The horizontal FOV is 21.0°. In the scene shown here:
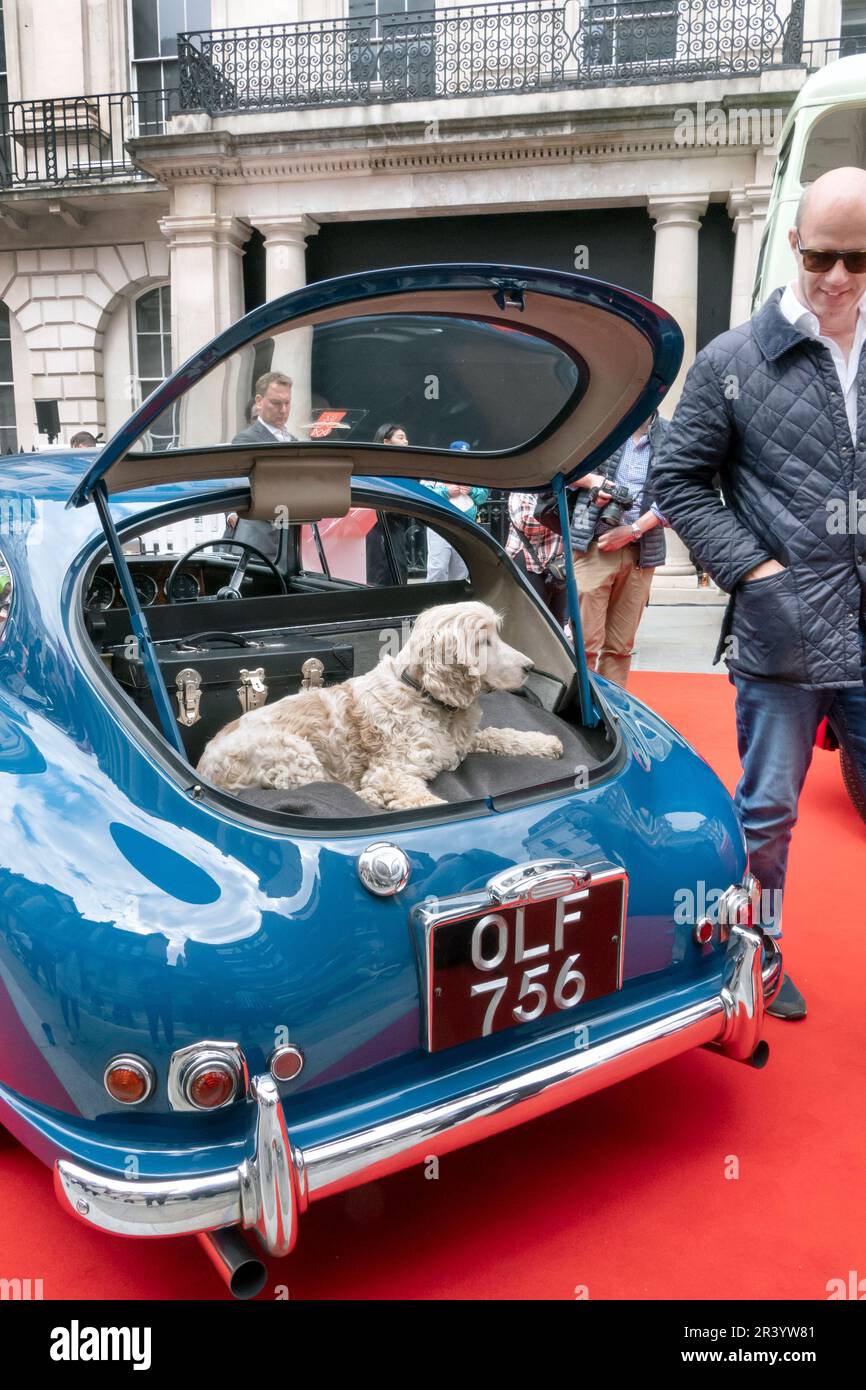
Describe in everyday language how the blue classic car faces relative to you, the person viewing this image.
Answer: facing away from the viewer and to the left of the viewer

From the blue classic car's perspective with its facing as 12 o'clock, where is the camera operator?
The camera operator is roughly at 2 o'clock from the blue classic car.

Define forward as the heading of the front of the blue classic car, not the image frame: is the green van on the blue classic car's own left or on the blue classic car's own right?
on the blue classic car's own right

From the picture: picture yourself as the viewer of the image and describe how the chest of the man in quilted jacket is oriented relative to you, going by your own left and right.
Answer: facing the viewer

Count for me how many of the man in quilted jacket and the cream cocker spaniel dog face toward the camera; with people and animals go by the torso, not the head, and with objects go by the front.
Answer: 1

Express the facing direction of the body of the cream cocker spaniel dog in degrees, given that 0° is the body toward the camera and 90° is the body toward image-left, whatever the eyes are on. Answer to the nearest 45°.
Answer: approximately 270°

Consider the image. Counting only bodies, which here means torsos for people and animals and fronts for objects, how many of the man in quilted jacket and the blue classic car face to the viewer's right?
0

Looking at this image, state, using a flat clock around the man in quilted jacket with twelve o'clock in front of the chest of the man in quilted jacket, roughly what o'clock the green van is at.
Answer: The green van is roughly at 6 o'clock from the man in quilted jacket.

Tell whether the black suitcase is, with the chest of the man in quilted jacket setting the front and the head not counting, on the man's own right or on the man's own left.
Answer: on the man's own right

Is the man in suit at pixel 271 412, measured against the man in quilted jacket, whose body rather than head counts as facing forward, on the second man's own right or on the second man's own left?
on the second man's own right
